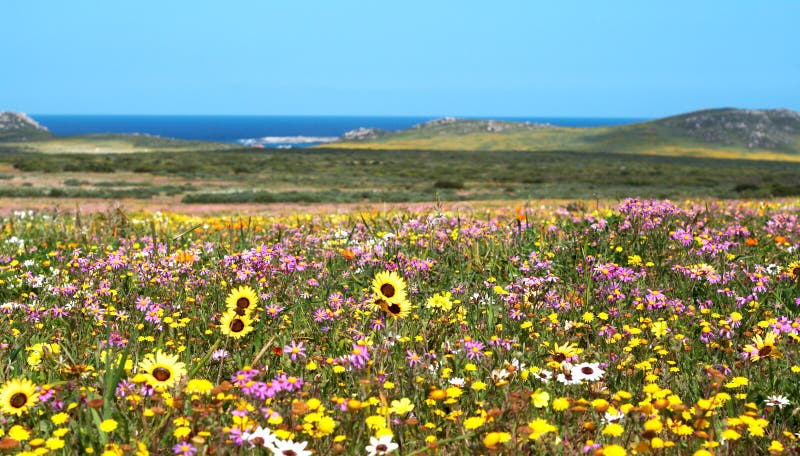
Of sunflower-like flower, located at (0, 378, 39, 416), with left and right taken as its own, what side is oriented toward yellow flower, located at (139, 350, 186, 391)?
left

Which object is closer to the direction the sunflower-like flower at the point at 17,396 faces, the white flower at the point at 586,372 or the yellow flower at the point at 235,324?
the white flower

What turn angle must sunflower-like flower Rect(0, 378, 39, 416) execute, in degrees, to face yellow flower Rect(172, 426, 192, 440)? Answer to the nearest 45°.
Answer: approximately 45° to its left

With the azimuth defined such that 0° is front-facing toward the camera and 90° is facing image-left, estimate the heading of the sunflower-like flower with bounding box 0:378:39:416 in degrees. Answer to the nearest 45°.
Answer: approximately 0°

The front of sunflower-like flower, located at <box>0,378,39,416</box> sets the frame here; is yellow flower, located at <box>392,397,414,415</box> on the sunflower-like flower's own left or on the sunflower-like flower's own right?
on the sunflower-like flower's own left

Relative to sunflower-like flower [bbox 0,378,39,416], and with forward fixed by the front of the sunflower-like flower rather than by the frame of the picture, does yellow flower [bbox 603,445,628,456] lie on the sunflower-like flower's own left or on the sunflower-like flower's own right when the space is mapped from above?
on the sunflower-like flower's own left

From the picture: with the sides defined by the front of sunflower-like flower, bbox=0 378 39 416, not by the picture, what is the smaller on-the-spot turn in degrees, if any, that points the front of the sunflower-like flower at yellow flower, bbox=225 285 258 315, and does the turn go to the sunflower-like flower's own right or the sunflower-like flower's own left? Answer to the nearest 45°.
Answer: approximately 135° to the sunflower-like flower's own left

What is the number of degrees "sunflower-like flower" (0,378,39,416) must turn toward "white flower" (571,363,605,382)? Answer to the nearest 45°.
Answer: approximately 90° to its left

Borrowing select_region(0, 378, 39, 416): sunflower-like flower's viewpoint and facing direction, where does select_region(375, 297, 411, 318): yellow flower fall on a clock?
The yellow flower is roughly at 9 o'clock from the sunflower-like flower.

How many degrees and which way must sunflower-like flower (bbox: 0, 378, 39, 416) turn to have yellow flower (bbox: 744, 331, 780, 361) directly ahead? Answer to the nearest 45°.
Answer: approximately 90° to its left
